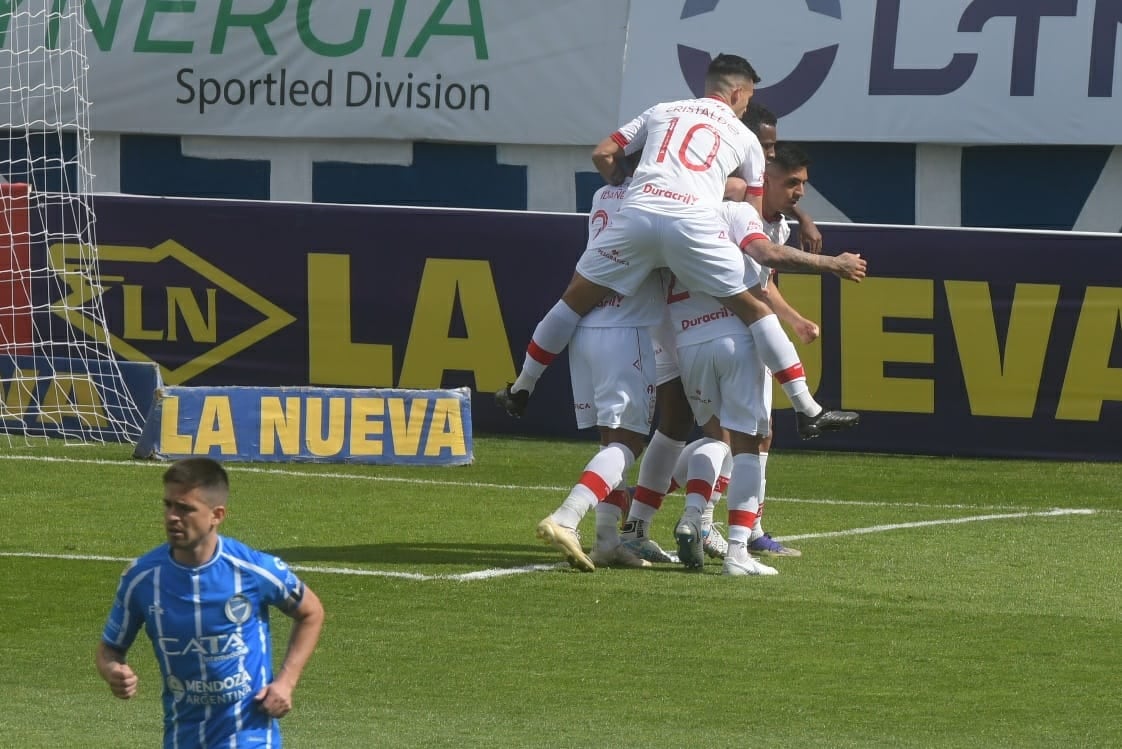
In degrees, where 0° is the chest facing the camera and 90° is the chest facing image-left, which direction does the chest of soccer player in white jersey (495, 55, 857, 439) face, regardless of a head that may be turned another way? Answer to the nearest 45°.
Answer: approximately 180°

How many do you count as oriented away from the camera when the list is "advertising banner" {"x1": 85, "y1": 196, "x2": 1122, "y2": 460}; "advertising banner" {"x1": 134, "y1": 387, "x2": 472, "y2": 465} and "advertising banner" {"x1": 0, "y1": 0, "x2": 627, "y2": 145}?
0

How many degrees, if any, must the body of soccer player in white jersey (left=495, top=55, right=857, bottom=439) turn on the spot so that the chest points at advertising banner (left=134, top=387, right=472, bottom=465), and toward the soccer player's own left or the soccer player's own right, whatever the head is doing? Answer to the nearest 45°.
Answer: approximately 45° to the soccer player's own left

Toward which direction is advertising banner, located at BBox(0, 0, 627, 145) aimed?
toward the camera

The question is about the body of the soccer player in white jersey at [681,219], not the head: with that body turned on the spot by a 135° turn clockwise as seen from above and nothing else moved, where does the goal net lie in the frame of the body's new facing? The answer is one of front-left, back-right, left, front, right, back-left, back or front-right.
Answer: back

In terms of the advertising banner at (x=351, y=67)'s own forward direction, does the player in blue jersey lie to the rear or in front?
in front

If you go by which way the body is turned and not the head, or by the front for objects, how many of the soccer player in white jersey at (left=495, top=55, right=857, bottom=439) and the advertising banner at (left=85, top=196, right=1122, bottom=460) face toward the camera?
1

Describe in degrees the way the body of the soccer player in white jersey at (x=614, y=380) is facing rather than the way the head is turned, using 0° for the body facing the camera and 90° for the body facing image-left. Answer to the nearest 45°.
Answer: approximately 225°

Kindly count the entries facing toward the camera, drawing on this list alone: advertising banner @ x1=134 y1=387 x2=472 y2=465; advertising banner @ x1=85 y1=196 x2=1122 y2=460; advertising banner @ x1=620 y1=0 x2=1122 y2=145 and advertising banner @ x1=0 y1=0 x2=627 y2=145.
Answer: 4

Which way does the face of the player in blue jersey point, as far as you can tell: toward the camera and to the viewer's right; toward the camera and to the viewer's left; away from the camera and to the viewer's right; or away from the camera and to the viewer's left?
toward the camera and to the viewer's left

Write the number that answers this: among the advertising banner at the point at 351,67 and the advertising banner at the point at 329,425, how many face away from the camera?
0

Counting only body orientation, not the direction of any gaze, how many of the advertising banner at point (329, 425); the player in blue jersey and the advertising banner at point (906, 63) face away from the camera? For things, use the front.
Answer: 0

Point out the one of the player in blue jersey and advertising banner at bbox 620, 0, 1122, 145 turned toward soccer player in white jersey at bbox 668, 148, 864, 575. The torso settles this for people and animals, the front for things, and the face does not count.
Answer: the advertising banner

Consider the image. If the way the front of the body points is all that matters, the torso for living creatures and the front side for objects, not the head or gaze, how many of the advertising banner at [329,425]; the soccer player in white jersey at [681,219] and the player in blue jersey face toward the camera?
2

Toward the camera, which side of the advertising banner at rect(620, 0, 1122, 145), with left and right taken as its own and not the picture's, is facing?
front

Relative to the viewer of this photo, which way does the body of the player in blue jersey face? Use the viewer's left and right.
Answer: facing the viewer
